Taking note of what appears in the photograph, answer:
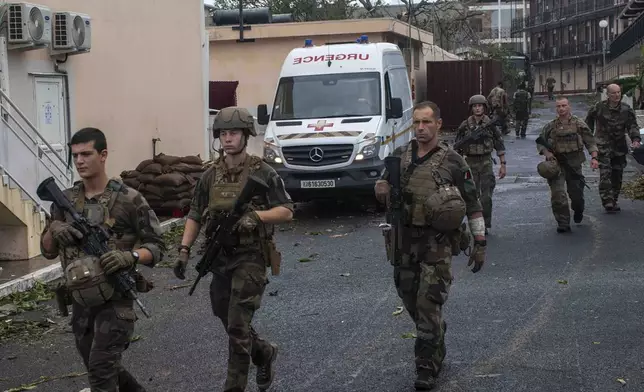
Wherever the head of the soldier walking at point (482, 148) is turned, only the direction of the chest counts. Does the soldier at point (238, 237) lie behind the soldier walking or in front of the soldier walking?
in front

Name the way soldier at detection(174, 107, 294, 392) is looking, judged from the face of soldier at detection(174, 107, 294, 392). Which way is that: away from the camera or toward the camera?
toward the camera

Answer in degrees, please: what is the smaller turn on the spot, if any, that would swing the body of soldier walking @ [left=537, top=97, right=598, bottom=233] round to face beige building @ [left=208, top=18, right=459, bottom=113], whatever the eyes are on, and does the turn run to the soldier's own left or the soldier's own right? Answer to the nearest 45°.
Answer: approximately 135° to the soldier's own right

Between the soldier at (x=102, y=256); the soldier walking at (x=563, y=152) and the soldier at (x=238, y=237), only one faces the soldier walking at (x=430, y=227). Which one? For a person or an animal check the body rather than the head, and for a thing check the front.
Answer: the soldier walking at (x=563, y=152)

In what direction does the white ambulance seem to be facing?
toward the camera

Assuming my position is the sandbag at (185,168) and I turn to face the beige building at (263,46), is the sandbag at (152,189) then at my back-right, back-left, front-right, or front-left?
back-left

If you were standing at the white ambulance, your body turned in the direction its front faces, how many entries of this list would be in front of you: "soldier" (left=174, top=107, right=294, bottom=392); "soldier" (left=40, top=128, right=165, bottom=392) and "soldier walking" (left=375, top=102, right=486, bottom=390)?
3

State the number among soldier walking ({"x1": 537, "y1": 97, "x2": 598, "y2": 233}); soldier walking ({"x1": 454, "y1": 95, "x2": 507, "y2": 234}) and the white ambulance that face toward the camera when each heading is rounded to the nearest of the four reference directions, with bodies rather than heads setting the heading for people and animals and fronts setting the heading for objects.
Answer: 3

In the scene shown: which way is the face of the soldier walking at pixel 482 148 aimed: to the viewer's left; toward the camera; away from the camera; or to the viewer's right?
toward the camera

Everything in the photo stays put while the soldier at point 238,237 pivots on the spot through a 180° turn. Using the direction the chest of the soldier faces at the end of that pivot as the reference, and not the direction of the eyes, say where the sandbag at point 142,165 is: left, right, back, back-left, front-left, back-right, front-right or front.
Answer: front-left

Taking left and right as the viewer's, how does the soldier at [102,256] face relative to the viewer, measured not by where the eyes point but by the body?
facing the viewer and to the left of the viewer

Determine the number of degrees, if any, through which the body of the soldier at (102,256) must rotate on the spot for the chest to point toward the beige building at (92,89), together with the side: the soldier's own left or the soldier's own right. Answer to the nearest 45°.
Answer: approximately 135° to the soldier's own right

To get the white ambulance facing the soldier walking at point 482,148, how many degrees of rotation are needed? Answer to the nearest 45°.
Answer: approximately 45° to its left

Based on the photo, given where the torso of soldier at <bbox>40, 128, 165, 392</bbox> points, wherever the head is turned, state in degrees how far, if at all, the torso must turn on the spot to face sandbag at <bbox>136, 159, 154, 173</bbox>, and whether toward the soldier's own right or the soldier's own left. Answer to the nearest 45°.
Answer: approximately 135° to the soldier's own right

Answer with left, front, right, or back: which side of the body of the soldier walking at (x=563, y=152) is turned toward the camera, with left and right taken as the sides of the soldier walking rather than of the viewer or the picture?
front

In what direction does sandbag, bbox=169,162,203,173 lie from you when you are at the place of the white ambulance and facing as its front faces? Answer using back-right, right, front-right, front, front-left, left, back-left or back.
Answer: right

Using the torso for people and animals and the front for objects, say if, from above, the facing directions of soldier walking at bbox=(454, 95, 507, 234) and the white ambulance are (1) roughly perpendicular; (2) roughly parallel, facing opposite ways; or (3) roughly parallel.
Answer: roughly parallel

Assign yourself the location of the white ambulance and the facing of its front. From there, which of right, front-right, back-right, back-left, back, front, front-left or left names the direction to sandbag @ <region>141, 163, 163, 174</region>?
right
